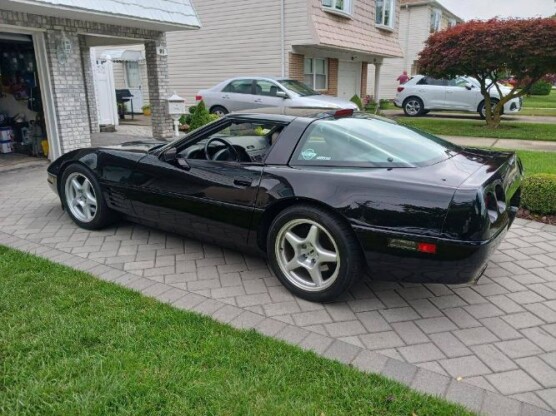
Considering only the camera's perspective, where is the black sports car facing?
facing away from the viewer and to the left of the viewer

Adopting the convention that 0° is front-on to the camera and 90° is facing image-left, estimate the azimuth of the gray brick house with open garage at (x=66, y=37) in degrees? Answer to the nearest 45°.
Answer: approximately 315°

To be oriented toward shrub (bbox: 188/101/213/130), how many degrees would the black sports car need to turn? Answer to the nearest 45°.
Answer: approximately 45° to its right

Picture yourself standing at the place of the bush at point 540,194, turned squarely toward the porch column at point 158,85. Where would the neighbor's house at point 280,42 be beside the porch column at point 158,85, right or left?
right

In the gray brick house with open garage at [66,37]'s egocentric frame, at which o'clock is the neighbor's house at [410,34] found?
the neighbor's house at [410,34] is roughly at 9 o'clock from the gray brick house with open garage at [66,37].

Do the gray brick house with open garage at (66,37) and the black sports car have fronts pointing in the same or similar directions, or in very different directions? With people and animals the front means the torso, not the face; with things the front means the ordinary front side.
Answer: very different directions

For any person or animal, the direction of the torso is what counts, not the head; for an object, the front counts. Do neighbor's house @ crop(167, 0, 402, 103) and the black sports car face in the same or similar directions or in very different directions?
very different directions

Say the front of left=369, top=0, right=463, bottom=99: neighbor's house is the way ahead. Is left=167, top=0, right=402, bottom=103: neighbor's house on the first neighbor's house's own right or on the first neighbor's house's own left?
on the first neighbor's house's own right

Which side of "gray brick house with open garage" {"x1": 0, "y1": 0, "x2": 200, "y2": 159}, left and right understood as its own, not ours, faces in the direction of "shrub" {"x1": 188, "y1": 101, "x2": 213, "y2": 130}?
left
